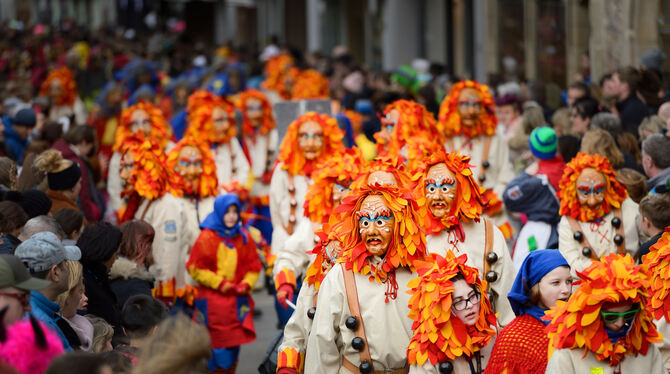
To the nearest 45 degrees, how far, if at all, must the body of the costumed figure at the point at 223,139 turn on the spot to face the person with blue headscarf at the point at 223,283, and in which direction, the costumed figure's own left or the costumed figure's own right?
approximately 45° to the costumed figure's own right

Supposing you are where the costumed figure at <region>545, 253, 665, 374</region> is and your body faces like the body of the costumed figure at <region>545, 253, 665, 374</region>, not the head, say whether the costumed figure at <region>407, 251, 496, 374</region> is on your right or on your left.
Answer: on your right

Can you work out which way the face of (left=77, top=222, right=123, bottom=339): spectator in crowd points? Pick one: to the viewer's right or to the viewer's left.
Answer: to the viewer's right

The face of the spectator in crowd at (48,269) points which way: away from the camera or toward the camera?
away from the camera

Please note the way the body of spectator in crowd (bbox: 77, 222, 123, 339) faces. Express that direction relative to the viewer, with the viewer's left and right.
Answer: facing away from the viewer and to the right of the viewer

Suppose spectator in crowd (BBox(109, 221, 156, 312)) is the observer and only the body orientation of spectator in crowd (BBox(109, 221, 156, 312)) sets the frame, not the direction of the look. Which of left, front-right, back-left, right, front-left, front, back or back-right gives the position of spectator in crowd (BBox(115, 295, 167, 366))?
back-right

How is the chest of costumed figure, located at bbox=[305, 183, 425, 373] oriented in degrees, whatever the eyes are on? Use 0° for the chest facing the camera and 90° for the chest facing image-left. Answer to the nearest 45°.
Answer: approximately 0°

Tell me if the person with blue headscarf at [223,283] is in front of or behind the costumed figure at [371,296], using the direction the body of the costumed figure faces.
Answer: behind

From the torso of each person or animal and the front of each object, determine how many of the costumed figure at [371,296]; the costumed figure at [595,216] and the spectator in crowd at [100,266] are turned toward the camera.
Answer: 2

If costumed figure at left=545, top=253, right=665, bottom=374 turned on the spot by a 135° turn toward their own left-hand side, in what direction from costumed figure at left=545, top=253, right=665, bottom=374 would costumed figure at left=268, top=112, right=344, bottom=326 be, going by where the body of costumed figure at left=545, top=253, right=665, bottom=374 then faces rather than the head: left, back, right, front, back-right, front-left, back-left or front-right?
left

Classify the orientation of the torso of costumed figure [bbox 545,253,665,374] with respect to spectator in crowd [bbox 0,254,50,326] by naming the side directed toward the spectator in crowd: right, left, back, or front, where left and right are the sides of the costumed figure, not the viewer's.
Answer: right

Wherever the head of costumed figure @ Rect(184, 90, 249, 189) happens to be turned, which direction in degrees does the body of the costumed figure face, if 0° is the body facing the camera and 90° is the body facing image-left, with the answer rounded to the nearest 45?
approximately 315°
